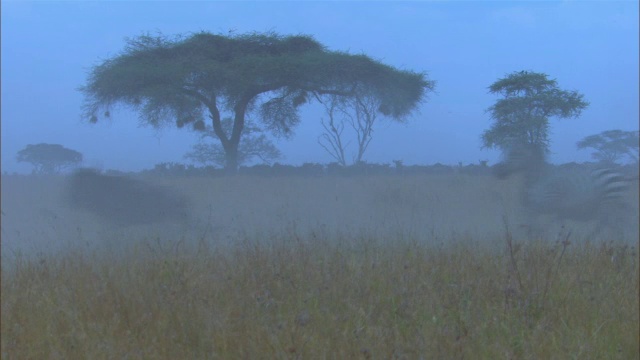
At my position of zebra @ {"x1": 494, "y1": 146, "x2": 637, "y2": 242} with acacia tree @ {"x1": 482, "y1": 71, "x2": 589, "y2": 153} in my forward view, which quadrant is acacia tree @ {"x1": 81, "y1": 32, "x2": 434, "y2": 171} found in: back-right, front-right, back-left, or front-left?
front-left

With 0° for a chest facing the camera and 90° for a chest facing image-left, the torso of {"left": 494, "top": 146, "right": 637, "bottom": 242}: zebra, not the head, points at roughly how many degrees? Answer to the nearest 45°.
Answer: approximately 90°

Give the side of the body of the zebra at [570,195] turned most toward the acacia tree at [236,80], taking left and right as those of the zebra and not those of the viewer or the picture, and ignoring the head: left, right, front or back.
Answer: right

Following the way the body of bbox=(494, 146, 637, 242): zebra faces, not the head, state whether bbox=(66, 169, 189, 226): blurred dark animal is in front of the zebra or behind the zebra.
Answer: in front

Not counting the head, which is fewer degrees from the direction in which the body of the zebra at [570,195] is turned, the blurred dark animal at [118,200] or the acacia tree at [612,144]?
the blurred dark animal

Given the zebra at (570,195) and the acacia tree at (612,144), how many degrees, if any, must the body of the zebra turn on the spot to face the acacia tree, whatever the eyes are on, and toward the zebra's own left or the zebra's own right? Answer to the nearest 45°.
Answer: approximately 135° to the zebra's own right
